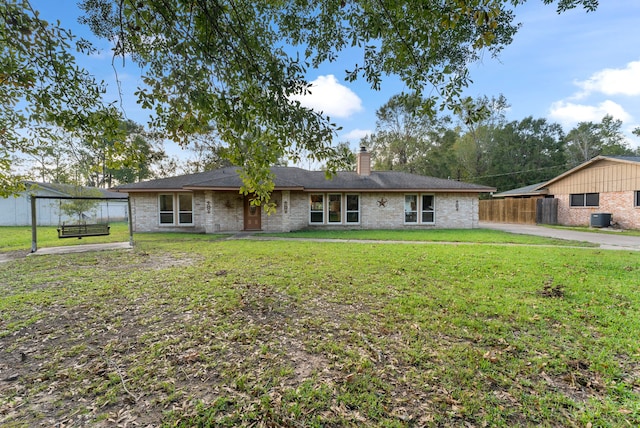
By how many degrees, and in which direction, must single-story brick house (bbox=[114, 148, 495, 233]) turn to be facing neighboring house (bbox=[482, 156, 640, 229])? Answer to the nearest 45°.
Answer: approximately 90° to its left

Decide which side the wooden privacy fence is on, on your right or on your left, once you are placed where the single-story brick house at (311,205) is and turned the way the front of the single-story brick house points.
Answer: on your left

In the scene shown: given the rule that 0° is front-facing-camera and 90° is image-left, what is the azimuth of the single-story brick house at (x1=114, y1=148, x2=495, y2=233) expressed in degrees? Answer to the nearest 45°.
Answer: approximately 0°

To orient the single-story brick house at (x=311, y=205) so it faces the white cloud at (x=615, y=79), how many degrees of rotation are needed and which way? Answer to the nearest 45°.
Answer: approximately 90° to its left

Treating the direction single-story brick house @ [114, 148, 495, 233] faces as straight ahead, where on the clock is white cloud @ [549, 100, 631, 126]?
The white cloud is roughly at 8 o'clock from the single-story brick house.
